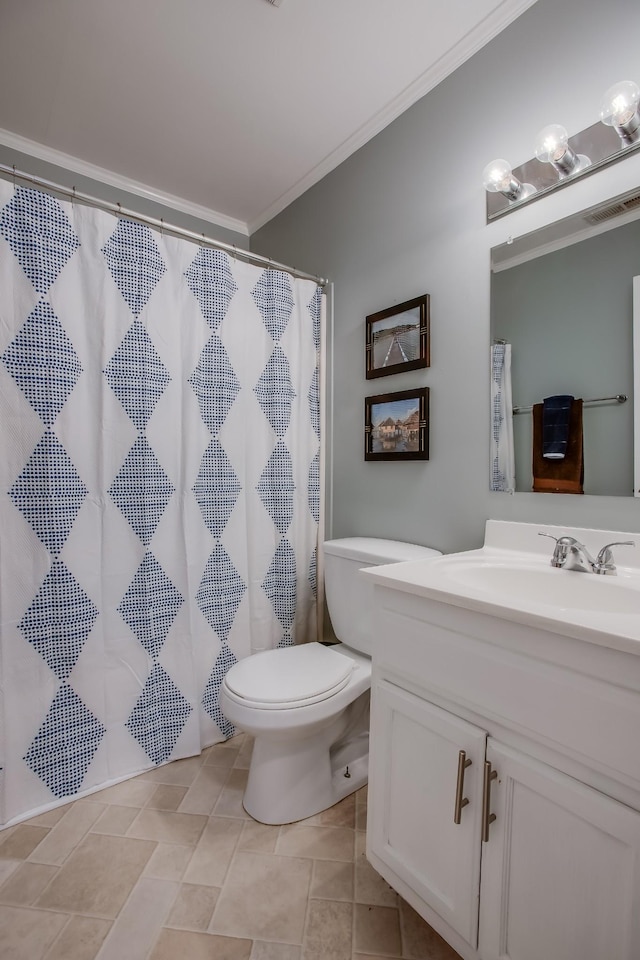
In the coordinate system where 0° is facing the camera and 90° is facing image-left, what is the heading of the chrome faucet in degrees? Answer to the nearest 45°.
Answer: approximately 45°

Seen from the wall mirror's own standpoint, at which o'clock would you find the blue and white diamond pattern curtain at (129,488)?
The blue and white diamond pattern curtain is roughly at 1 o'clock from the wall mirror.

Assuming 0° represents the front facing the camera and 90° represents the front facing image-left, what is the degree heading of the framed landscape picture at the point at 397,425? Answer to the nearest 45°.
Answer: approximately 45°

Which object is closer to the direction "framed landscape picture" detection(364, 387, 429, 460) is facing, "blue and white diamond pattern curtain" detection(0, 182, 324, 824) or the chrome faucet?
the blue and white diamond pattern curtain

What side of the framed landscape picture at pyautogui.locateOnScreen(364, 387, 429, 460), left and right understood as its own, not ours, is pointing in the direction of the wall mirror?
left

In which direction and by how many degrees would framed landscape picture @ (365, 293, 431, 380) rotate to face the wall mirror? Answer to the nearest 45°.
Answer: approximately 90° to its left

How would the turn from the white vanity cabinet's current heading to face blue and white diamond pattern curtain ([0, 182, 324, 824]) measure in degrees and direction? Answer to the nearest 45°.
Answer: approximately 45° to its right

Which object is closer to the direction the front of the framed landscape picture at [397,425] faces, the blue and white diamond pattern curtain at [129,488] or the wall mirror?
the blue and white diamond pattern curtain
